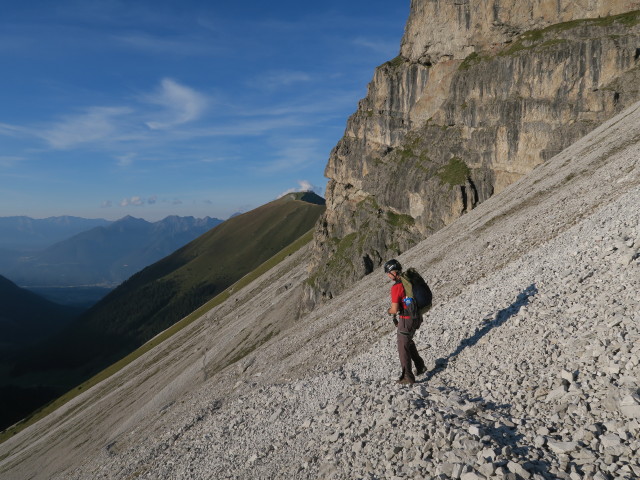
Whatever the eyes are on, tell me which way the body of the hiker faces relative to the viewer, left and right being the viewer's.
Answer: facing to the left of the viewer
